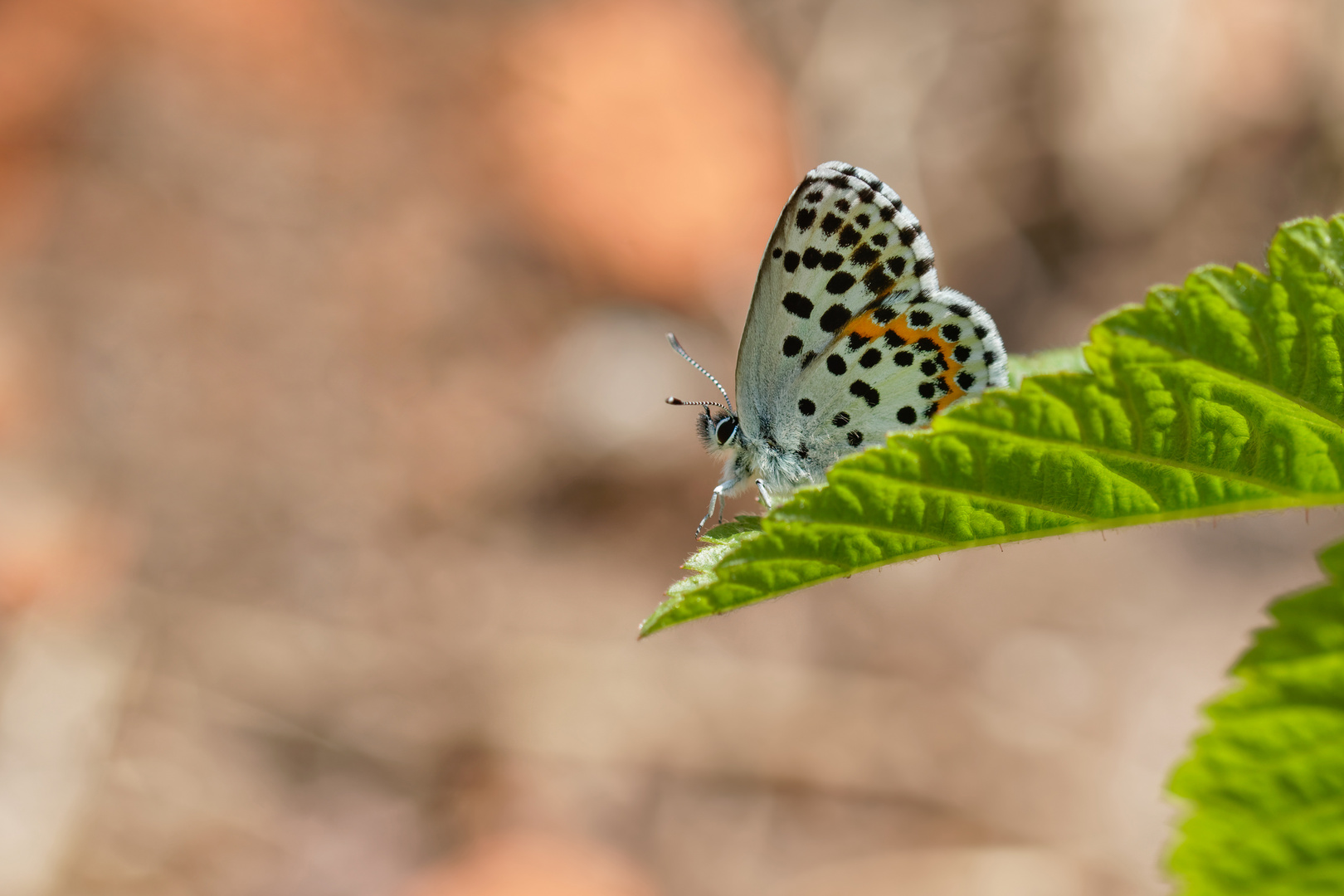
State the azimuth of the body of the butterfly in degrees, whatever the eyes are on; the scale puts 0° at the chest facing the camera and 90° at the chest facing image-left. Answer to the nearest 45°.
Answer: approximately 90°

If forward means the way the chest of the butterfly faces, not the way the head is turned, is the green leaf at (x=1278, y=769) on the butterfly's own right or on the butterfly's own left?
on the butterfly's own left
